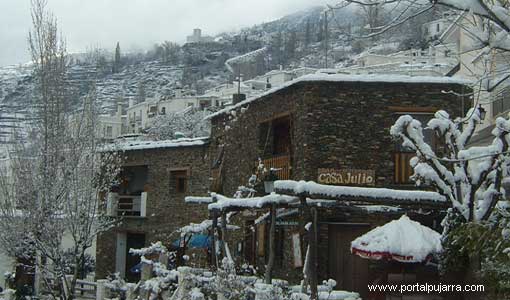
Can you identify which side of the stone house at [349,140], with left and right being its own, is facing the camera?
front

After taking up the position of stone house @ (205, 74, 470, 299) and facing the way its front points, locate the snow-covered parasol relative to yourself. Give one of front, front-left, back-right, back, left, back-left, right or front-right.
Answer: front

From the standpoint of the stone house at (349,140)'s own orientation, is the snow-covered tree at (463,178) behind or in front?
in front

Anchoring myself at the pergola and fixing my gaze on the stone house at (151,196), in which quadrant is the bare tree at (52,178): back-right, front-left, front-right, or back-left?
front-left

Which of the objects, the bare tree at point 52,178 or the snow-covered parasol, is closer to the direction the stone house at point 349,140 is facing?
the snow-covered parasol

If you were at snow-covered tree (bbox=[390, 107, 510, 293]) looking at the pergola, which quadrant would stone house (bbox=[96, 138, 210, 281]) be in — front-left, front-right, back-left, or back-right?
front-right

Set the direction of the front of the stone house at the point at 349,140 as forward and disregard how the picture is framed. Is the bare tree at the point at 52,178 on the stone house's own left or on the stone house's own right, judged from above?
on the stone house's own right

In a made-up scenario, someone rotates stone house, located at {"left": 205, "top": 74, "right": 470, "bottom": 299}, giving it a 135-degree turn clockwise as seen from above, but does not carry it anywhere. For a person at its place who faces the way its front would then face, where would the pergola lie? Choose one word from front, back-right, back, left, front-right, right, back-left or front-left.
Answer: back-left

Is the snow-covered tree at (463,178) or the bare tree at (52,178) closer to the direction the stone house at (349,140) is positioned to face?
the snow-covered tree
